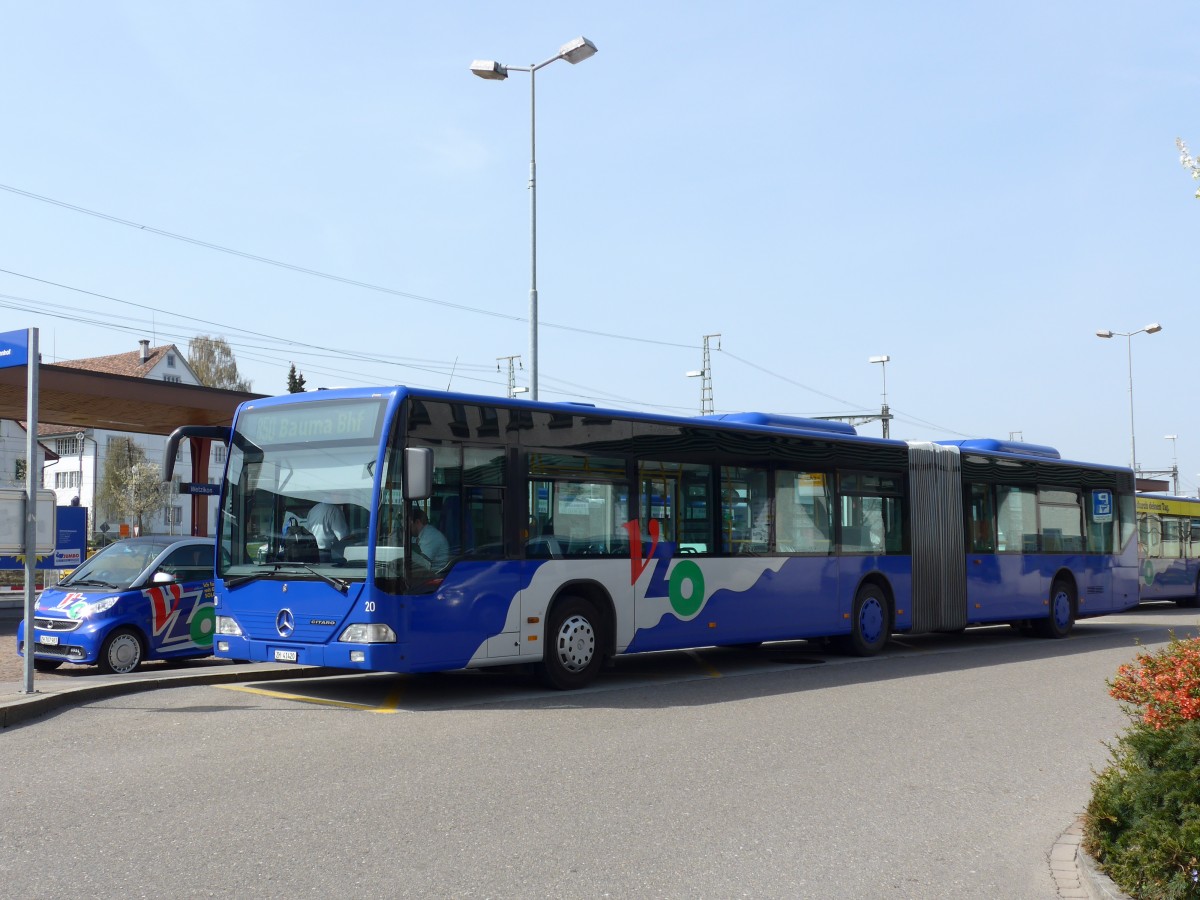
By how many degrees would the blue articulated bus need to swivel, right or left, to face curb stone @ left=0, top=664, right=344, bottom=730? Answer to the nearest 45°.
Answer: approximately 45° to its right

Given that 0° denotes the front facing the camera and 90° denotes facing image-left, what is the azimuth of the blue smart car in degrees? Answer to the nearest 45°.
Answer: approximately 45°

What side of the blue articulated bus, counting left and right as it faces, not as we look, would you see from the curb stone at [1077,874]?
left

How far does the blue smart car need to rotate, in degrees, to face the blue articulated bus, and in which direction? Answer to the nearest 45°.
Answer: approximately 90° to its left

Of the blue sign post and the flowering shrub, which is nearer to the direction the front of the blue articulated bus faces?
the blue sign post

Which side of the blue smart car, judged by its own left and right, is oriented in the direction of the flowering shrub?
left

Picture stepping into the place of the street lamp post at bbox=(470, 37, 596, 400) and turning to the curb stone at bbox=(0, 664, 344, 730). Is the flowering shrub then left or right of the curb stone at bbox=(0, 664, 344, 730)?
left
